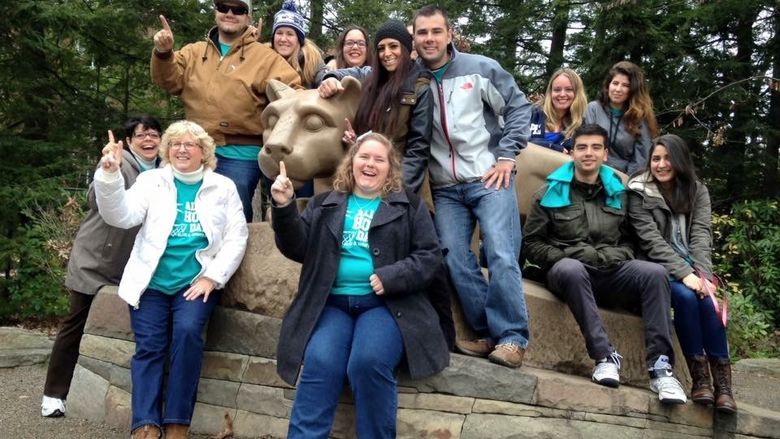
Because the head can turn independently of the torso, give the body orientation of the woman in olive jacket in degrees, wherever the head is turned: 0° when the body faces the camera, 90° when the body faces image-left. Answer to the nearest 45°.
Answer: approximately 0°

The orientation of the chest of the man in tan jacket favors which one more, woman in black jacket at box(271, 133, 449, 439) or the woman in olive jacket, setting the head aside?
the woman in black jacket

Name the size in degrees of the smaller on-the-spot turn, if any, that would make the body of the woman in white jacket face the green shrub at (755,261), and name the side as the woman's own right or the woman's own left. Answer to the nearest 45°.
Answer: approximately 135° to the woman's own left

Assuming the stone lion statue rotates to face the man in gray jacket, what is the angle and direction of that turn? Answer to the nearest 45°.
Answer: approximately 135° to its left

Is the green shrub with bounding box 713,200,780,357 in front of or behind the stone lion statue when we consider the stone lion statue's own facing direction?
behind

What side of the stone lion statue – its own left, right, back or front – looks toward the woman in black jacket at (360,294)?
left

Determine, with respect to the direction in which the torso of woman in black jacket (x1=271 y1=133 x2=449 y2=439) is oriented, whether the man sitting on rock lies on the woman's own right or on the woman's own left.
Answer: on the woman's own left

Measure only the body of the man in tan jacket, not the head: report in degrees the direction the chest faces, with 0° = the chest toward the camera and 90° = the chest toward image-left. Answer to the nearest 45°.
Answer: approximately 0°

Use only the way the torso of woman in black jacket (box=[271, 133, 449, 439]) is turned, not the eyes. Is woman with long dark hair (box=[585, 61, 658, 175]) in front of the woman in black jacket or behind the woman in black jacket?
behind
